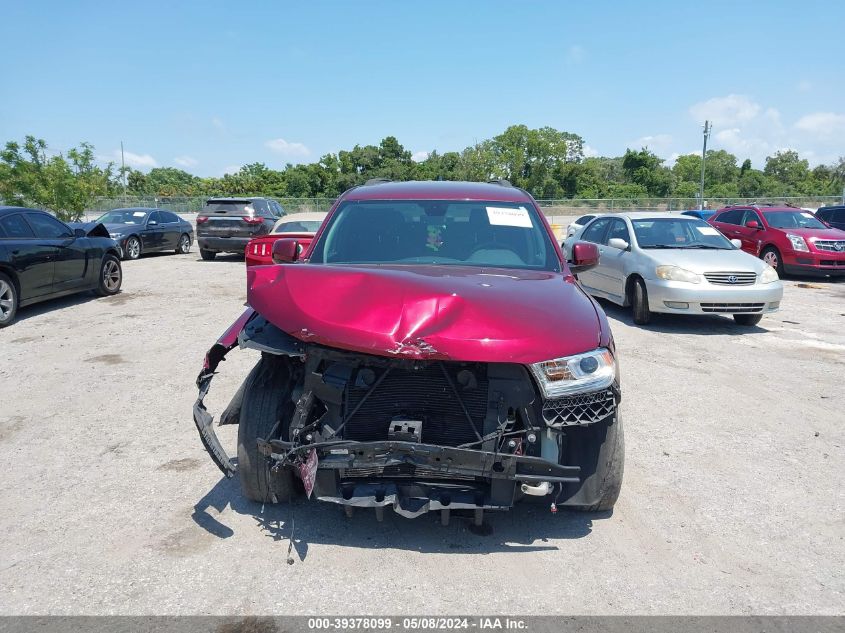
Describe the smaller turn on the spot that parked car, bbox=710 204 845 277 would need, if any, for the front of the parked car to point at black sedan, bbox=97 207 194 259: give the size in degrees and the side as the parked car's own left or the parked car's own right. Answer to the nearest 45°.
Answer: approximately 135° to the parked car's own right

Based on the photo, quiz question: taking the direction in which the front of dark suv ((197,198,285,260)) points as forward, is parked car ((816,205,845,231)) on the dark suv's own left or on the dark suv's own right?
on the dark suv's own right

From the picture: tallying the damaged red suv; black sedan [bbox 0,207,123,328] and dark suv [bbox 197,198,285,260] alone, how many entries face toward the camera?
1

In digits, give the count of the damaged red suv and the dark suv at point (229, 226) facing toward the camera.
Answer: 1

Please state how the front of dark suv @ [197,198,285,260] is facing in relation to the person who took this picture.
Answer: facing away from the viewer and to the right of the viewer

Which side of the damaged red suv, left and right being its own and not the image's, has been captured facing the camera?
front

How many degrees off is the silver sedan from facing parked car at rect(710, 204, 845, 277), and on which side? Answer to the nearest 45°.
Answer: approximately 135° to its left

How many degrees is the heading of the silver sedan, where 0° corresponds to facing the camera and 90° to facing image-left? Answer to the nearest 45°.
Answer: approximately 315°

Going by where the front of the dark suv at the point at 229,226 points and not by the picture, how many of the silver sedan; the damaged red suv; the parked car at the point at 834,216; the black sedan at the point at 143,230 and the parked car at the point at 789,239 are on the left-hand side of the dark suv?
1

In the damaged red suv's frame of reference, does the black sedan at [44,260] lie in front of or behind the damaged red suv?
behind

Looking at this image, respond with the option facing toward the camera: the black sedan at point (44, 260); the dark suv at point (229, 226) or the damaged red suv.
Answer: the damaged red suv

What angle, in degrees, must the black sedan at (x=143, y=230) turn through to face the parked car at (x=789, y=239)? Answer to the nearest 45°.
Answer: approximately 90° to its left

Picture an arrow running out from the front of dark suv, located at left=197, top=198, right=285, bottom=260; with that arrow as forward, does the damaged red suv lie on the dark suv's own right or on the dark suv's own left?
on the dark suv's own right

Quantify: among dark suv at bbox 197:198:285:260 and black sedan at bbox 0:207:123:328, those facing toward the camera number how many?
0
